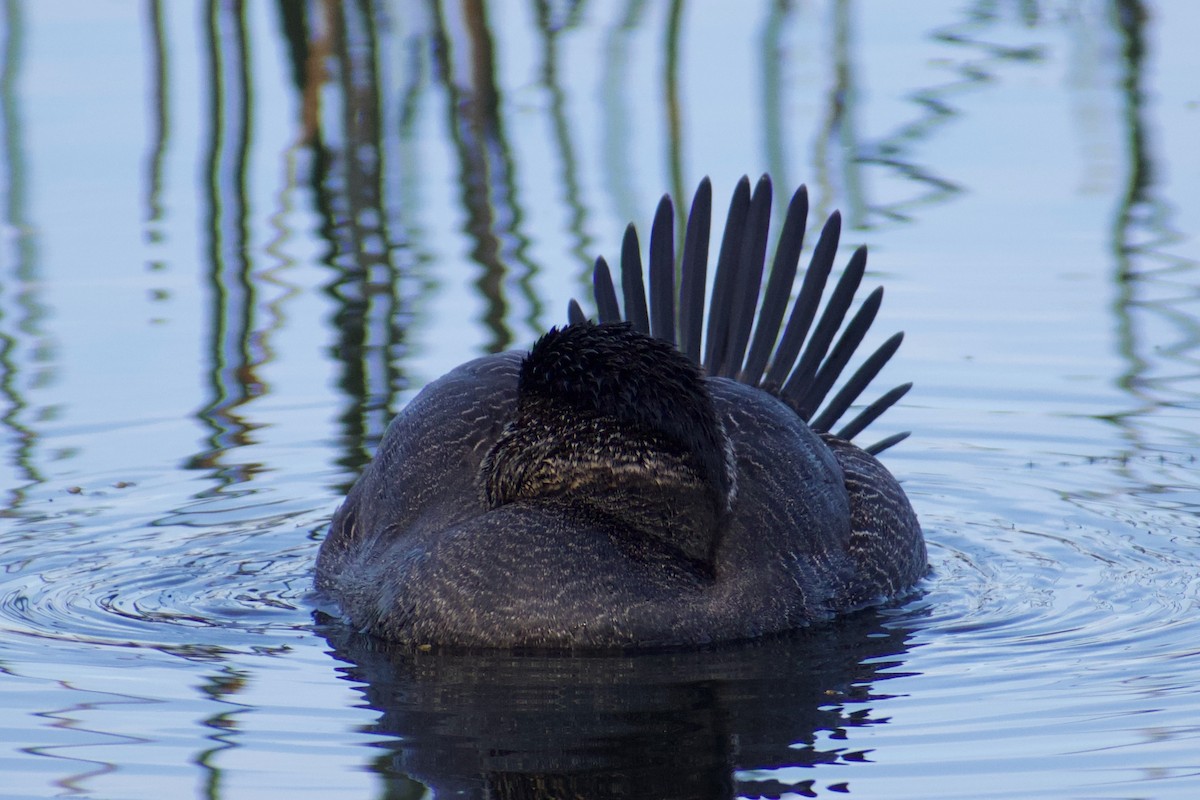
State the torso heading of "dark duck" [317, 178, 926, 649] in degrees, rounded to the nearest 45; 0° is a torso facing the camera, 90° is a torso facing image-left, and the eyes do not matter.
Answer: approximately 45°
